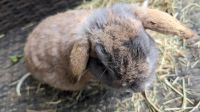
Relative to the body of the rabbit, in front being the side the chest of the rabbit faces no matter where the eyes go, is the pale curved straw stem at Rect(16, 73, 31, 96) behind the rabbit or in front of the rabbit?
behind

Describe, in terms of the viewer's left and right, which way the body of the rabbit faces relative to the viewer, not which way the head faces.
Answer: facing the viewer and to the right of the viewer
